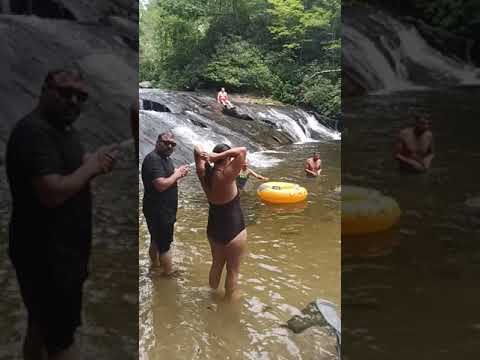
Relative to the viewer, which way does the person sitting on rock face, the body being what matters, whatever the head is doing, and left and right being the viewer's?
facing the viewer and to the right of the viewer

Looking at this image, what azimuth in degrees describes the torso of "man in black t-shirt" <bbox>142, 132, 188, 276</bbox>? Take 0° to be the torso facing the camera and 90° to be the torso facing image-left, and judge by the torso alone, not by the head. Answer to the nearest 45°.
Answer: approximately 315°
